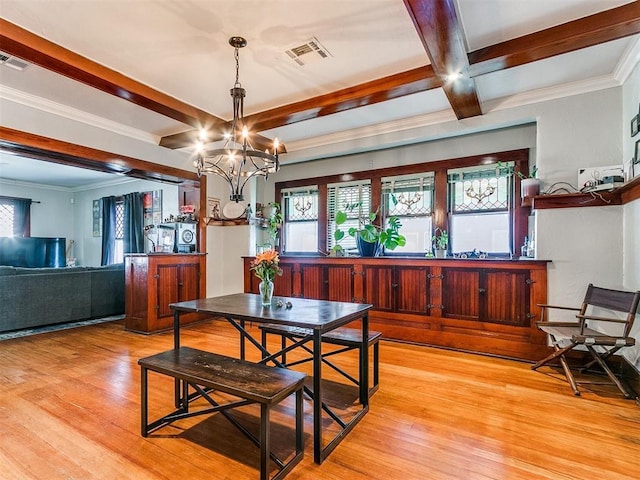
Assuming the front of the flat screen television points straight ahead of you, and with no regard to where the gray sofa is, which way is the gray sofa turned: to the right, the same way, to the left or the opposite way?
the opposite way

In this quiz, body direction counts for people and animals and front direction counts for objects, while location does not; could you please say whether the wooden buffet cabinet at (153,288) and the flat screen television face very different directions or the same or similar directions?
same or similar directions

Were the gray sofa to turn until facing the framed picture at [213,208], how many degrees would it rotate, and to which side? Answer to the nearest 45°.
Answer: approximately 90° to its right

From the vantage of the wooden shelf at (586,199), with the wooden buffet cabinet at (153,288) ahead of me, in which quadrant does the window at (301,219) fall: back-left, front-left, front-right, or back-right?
front-right

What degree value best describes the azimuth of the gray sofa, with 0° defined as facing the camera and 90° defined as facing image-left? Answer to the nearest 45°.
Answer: approximately 180°

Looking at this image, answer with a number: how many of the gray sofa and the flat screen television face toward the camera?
1

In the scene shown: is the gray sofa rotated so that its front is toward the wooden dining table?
no

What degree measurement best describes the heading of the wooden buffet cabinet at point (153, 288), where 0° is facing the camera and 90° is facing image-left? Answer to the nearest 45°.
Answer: approximately 315°

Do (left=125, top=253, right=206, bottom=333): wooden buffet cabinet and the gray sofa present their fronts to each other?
no

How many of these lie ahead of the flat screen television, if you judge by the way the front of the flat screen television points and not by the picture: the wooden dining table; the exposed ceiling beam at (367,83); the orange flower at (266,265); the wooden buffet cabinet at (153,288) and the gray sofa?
5

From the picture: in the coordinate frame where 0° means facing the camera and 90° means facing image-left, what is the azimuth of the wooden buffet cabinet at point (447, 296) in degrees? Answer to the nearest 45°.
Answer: approximately 45°

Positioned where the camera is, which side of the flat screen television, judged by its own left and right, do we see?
front

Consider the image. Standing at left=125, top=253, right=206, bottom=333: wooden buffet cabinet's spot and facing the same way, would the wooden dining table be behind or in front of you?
in front

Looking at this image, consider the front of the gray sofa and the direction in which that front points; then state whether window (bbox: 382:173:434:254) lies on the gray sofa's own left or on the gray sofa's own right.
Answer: on the gray sofa's own right

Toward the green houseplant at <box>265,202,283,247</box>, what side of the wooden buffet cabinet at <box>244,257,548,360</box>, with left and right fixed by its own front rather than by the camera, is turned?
right

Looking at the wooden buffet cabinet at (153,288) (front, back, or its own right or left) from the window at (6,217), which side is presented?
back

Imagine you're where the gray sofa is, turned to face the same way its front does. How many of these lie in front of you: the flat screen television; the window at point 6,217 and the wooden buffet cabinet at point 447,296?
2
